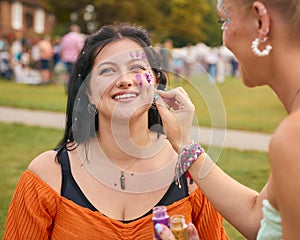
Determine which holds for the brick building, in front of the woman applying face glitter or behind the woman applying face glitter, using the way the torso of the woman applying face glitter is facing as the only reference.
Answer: in front

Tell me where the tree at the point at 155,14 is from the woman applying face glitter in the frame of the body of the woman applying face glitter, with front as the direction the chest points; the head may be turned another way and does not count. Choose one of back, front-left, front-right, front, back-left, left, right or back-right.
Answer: front-right

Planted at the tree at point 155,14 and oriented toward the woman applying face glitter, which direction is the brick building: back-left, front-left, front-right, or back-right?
back-right

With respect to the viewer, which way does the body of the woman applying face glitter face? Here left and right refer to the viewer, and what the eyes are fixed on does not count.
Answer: facing away from the viewer and to the left of the viewer
